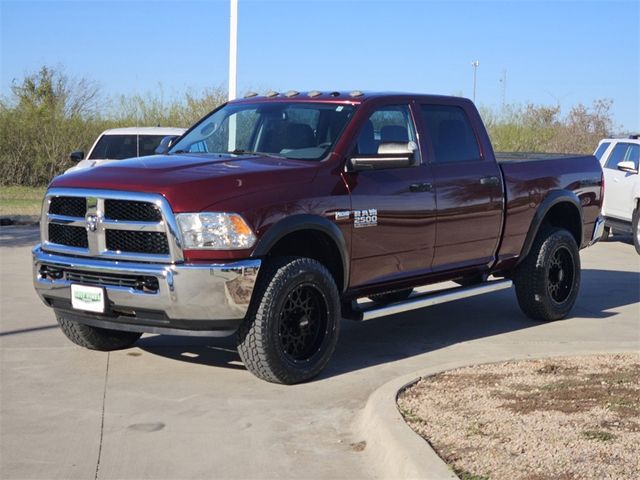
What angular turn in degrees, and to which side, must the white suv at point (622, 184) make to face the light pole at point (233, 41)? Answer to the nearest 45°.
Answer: approximately 90° to its right

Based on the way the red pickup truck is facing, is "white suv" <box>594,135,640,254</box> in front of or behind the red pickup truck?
behind

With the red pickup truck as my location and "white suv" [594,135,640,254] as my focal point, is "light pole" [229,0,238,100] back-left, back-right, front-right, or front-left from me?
front-left

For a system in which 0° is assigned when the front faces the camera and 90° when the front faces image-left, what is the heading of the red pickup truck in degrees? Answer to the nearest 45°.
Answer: approximately 45°

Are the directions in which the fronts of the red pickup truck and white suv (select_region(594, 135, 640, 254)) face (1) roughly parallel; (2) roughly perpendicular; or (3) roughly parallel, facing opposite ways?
roughly perpendicular

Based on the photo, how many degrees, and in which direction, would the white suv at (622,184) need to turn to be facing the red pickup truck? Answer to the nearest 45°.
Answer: approximately 45° to its right

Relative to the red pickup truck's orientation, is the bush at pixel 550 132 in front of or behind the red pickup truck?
behind

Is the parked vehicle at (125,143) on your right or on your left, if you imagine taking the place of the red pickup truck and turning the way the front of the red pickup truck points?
on your right

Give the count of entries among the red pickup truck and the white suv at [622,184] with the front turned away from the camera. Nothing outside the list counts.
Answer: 0

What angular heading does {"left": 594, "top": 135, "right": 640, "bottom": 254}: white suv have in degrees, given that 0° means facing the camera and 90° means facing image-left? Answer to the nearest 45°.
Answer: approximately 315°

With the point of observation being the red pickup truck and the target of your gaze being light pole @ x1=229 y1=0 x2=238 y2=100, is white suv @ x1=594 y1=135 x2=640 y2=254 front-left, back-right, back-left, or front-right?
front-right

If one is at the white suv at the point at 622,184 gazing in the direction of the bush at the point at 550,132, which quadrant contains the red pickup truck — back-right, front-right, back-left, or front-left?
back-left
